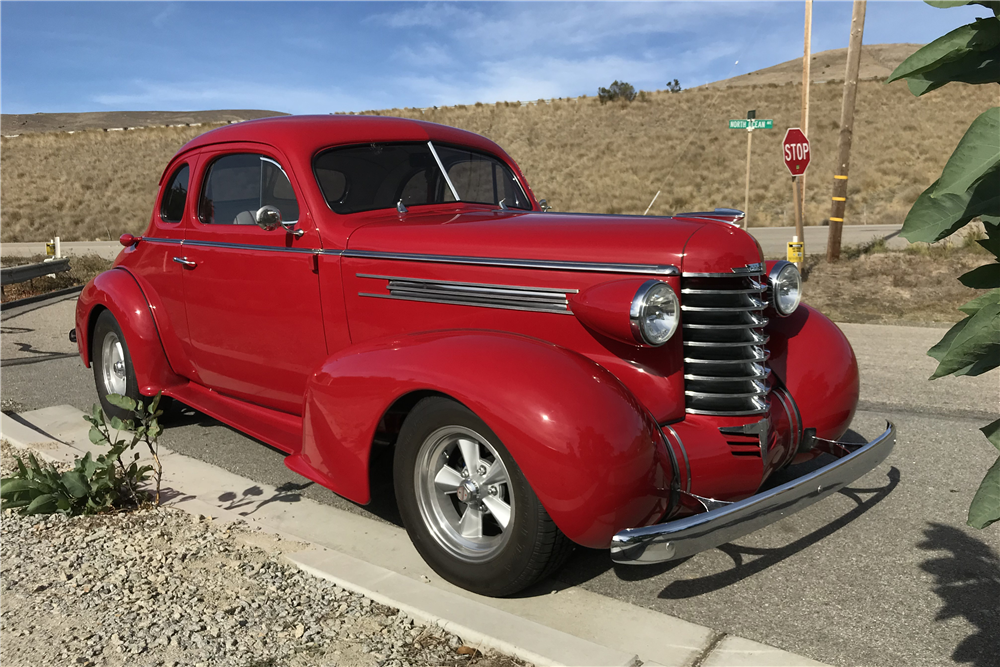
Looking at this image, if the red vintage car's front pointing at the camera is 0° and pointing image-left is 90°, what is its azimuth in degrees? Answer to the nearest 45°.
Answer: approximately 315°

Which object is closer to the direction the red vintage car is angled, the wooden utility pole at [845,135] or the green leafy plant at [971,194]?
the green leafy plant

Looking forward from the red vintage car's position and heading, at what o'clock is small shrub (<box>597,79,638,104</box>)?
The small shrub is roughly at 8 o'clock from the red vintage car.

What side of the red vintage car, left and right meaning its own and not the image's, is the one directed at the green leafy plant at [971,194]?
front

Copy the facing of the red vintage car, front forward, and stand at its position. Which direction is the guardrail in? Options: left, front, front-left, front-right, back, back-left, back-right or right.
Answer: back

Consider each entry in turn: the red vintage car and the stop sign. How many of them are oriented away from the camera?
0

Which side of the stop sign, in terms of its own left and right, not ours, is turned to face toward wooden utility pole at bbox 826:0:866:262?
left

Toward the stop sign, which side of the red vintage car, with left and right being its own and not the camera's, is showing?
left

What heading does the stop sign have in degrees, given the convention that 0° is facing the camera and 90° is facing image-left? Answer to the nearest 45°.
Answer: approximately 315°

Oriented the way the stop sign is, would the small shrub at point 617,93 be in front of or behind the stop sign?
behind
